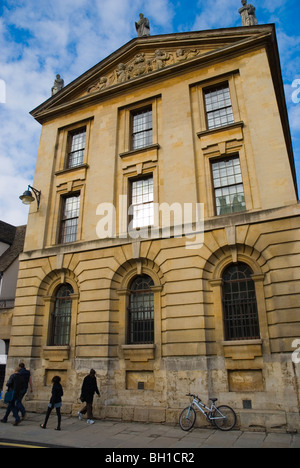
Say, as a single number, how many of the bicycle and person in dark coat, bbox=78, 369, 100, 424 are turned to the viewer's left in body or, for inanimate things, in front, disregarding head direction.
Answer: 1

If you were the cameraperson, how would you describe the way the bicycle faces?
facing to the left of the viewer

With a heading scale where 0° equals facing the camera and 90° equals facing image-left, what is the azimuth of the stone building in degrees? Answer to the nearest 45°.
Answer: approximately 45°

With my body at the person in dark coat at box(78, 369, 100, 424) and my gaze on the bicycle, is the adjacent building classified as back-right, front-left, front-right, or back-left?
back-left
